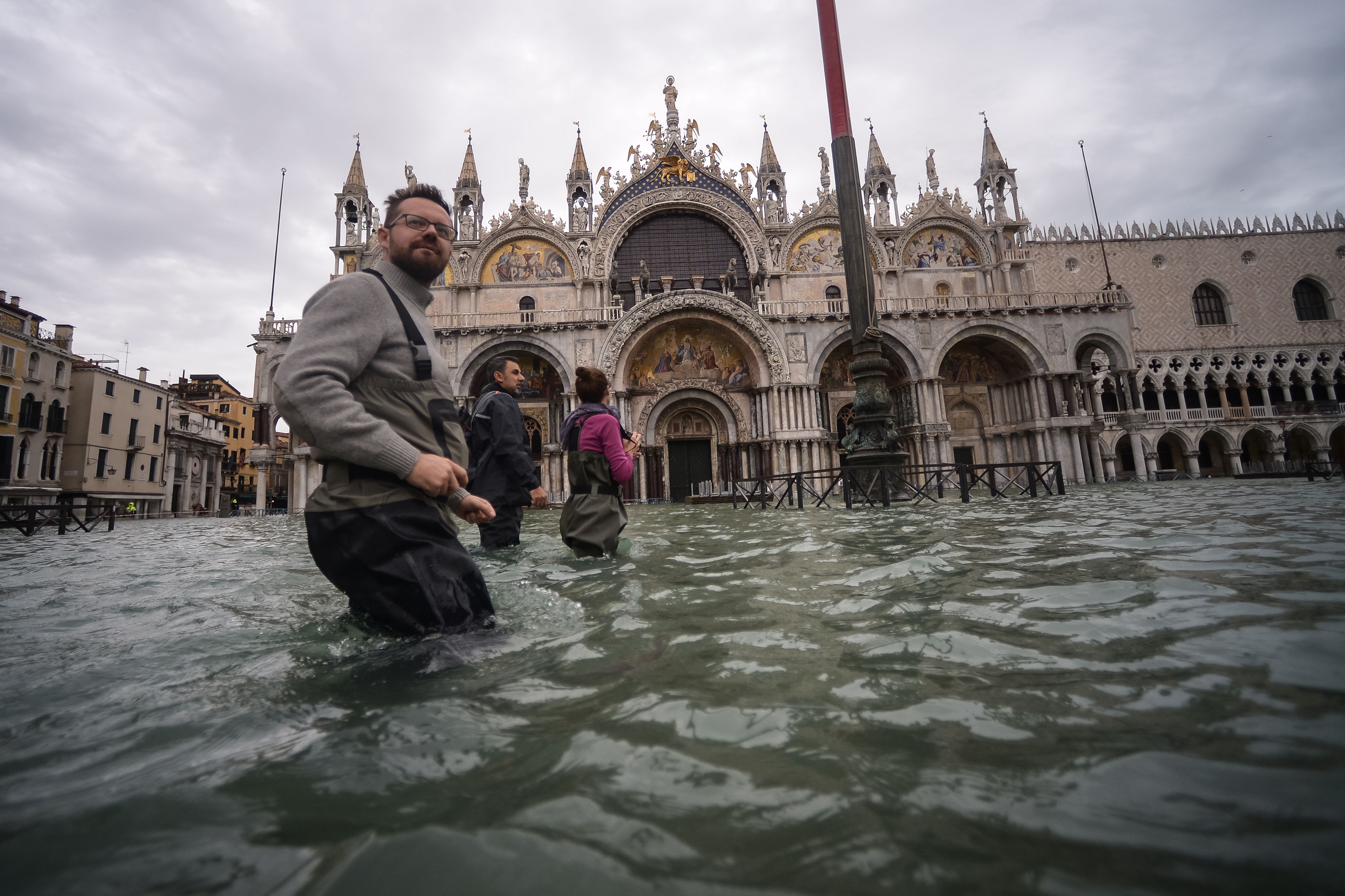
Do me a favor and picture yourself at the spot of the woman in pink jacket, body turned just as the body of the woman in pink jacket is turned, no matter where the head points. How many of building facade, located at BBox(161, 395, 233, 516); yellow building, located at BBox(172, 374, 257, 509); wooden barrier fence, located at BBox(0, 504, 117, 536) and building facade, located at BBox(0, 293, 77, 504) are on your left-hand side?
4

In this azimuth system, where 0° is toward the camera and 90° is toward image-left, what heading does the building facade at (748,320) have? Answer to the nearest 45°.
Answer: approximately 0°

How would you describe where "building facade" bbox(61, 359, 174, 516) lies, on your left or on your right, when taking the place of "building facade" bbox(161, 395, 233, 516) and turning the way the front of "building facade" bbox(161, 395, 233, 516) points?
on your right

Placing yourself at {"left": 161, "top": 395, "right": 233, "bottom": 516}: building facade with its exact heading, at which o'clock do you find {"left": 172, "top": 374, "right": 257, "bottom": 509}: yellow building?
The yellow building is roughly at 8 o'clock from the building facade.

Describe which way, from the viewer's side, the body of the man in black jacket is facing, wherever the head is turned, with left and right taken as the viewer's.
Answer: facing to the right of the viewer

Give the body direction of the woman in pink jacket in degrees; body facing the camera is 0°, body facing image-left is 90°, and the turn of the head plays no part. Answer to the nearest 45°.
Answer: approximately 225°

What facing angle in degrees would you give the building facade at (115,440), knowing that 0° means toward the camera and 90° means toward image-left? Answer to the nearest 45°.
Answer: approximately 315°

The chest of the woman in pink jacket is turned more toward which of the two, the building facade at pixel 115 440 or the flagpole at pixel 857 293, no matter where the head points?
the flagpole

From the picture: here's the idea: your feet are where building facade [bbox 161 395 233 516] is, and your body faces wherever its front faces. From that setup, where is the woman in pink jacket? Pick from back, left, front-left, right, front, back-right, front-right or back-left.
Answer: front-right

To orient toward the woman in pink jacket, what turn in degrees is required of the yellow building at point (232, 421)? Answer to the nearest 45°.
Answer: approximately 45° to its right
